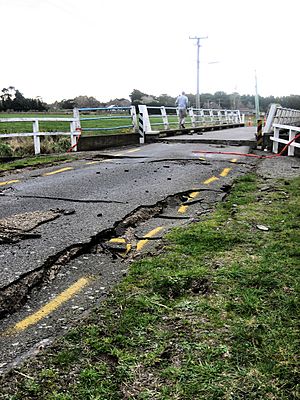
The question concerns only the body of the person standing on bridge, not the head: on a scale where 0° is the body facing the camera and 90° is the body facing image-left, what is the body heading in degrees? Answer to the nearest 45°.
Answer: approximately 180°
